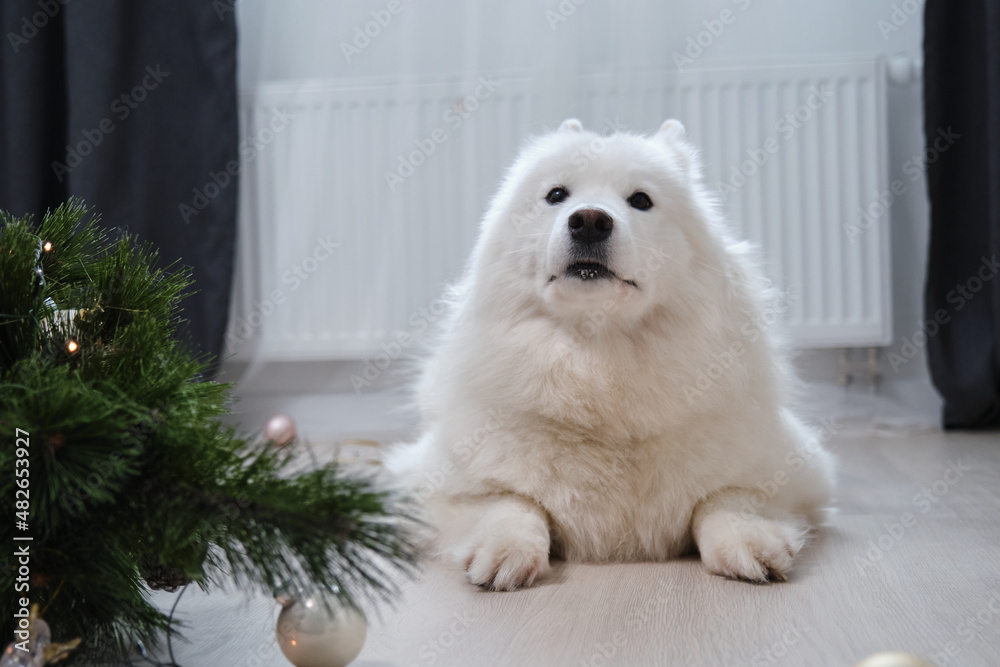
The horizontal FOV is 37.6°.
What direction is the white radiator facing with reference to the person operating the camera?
facing the viewer

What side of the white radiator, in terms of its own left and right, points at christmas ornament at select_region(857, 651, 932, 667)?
front

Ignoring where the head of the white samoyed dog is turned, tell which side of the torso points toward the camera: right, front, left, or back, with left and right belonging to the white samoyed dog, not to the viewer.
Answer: front

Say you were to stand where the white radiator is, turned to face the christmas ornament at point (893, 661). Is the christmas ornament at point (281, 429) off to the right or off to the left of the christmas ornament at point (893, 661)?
right

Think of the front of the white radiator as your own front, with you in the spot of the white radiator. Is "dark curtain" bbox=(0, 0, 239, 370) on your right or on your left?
on your right

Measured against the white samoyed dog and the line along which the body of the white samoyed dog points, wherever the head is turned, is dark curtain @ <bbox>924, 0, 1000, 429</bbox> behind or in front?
behind

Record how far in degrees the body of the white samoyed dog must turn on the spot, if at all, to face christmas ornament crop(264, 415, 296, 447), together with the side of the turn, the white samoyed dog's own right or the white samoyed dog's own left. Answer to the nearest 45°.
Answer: approximately 135° to the white samoyed dog's own right

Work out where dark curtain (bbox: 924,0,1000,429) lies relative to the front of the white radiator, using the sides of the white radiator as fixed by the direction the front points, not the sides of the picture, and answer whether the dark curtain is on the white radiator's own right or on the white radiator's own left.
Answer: on the white radiator's own left

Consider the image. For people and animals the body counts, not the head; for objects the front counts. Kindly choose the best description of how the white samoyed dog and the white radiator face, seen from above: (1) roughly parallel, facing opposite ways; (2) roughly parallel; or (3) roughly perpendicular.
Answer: roughly parallel

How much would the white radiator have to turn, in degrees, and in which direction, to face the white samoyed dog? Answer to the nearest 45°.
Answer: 0° — it already faces it

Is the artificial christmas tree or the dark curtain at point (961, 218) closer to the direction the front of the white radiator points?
the artificial christmas tree

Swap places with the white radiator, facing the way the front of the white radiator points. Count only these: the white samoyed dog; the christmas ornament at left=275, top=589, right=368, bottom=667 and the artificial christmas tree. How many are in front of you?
3

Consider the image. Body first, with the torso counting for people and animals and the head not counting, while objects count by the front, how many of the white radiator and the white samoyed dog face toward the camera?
2

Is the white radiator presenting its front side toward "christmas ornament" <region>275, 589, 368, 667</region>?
yes
